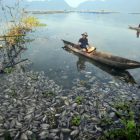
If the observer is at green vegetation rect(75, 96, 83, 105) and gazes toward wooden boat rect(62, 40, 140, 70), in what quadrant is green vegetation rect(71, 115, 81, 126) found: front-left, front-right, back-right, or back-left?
back-right

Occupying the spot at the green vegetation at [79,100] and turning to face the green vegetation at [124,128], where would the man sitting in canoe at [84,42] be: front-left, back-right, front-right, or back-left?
back-left

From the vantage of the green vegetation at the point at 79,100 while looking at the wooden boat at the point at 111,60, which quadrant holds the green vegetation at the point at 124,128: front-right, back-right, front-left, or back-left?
back-right

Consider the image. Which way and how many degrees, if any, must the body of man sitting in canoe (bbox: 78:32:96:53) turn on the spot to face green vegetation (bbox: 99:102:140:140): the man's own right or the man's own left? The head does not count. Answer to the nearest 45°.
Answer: approximately 45° to the man's own right

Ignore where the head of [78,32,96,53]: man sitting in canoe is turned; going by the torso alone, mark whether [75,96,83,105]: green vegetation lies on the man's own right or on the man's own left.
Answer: on the man's own right

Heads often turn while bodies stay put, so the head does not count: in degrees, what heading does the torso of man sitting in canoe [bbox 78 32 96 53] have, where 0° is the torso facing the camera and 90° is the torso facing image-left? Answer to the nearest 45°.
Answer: approximately 315°

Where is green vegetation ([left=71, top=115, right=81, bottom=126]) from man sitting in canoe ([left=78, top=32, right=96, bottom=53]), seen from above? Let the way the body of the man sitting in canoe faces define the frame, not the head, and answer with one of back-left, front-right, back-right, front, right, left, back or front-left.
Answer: front-right

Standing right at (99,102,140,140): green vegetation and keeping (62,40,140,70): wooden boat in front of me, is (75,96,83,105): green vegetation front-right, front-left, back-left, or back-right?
front-left
